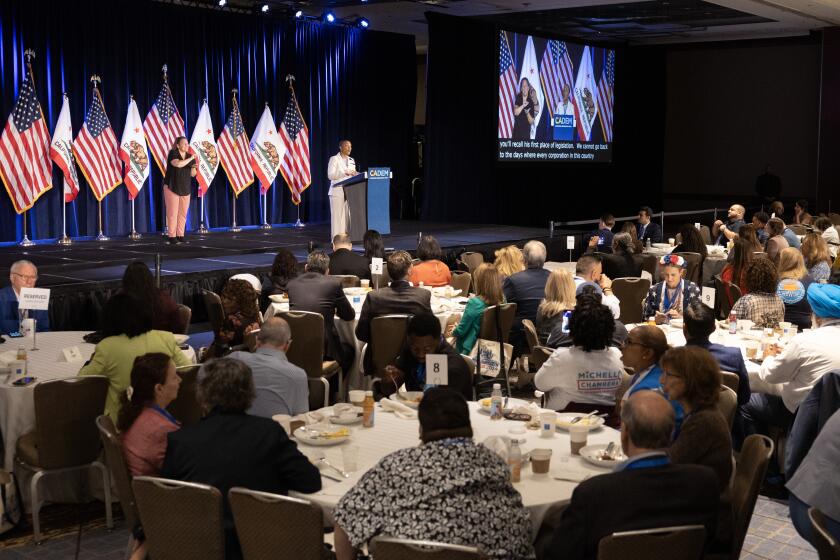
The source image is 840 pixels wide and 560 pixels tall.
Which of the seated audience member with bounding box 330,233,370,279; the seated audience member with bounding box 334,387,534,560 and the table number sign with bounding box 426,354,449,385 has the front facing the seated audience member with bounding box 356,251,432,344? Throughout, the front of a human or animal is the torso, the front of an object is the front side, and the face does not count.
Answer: the seated audience member with bounding box 334,387,534,560

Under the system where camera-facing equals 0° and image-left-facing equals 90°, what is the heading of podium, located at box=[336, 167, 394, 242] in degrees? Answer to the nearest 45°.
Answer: approximately 315°

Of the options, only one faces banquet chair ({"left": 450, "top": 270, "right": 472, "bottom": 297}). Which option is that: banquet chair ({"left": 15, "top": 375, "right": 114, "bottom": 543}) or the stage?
the stage

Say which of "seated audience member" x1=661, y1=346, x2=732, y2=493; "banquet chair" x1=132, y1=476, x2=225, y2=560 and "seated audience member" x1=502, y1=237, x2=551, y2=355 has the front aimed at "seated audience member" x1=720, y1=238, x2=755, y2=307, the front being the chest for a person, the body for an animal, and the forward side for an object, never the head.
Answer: the banquet chair

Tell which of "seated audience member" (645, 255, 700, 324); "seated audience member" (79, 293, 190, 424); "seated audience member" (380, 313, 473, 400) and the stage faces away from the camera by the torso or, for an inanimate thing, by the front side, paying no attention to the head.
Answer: "seated audience member" (79, 293, 190, 424)

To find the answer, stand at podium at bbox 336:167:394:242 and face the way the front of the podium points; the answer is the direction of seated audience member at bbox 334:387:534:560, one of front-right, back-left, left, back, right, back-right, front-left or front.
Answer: front-right

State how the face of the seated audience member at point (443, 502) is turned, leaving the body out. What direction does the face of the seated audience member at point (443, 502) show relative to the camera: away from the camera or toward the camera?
away from the camera

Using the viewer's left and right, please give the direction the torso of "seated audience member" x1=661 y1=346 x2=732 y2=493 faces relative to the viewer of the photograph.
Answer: facing to the left of the viewer

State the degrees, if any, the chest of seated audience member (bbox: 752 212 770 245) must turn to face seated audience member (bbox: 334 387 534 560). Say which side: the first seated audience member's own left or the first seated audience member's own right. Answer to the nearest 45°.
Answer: approximately 90° to the first seated audience member's own left

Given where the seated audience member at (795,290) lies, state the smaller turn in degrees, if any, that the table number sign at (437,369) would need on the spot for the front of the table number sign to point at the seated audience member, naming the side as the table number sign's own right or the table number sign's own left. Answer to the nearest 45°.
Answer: approximately 135° to the table number sign's own left

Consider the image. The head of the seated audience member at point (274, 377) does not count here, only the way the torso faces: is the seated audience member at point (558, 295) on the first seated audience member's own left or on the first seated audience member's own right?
on the first seated audience member's own right

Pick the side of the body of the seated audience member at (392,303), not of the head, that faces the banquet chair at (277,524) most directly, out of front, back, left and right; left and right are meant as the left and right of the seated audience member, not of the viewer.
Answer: back

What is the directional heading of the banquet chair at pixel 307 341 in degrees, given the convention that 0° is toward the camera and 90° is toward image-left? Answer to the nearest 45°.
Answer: approximately 225°

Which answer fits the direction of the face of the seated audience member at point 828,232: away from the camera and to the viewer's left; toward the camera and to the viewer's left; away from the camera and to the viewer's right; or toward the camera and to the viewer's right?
away from the camera and to the viewer's left

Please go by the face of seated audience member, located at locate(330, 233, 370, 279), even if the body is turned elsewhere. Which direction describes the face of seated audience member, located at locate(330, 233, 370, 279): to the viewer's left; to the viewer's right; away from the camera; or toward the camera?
away from the camera
